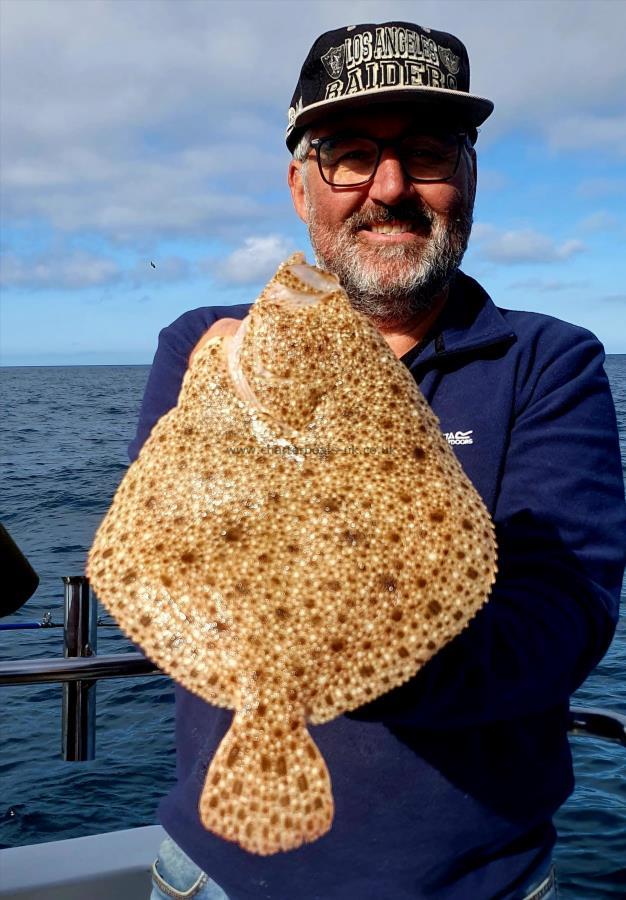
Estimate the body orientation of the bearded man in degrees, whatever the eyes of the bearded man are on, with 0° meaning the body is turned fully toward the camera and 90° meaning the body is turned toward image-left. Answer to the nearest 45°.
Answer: approximately 0°
